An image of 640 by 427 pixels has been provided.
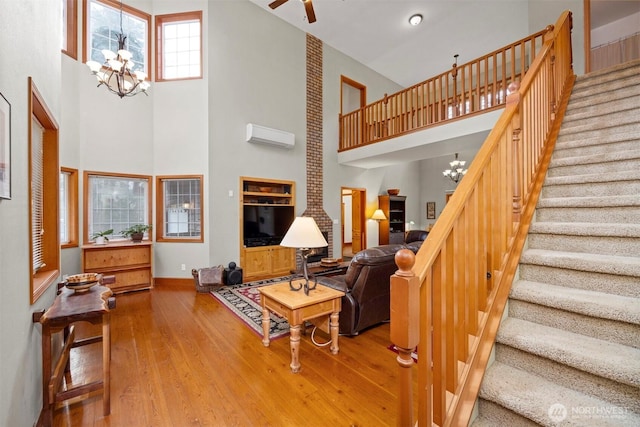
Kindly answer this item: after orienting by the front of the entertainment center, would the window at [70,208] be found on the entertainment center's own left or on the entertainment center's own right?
on the entertainment center's own right

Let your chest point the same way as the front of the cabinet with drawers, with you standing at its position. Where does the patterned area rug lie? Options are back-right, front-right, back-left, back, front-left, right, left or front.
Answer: front-left

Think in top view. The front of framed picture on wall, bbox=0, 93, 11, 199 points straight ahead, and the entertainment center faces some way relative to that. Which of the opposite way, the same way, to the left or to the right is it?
to the right

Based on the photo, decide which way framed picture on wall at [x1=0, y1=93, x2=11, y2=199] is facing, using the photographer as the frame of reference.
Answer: facing to the right of the viewer

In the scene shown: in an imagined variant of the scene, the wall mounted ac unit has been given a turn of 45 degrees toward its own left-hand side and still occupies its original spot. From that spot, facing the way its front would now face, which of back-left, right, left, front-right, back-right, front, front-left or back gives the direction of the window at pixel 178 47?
back

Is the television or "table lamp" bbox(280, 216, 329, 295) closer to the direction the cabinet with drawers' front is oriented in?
the table lamp

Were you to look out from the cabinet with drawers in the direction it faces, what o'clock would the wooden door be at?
The wooden door is roughly at 9 o'clock from the cabinet with drawers.

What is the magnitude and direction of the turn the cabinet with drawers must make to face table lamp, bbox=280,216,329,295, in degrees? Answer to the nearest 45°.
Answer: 0° — it already faces it

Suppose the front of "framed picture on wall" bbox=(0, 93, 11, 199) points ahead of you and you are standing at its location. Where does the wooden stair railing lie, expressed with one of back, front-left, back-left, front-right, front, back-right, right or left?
front-right

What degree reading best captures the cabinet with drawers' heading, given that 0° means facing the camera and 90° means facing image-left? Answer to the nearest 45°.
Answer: approximately 0°

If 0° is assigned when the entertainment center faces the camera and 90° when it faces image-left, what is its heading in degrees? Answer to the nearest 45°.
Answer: approximately 315°

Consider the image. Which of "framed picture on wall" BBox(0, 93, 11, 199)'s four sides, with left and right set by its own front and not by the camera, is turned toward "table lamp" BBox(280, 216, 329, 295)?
front

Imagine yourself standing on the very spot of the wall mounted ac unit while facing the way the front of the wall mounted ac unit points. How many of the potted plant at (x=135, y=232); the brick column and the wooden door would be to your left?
2

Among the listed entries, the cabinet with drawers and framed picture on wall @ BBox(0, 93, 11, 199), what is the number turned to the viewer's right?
1

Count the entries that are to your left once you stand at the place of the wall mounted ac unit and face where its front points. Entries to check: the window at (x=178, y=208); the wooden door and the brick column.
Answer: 2

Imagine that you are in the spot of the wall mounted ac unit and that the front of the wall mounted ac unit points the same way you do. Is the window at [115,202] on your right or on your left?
on your right

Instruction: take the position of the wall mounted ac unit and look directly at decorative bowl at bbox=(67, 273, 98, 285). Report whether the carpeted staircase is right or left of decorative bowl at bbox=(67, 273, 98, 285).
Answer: left
